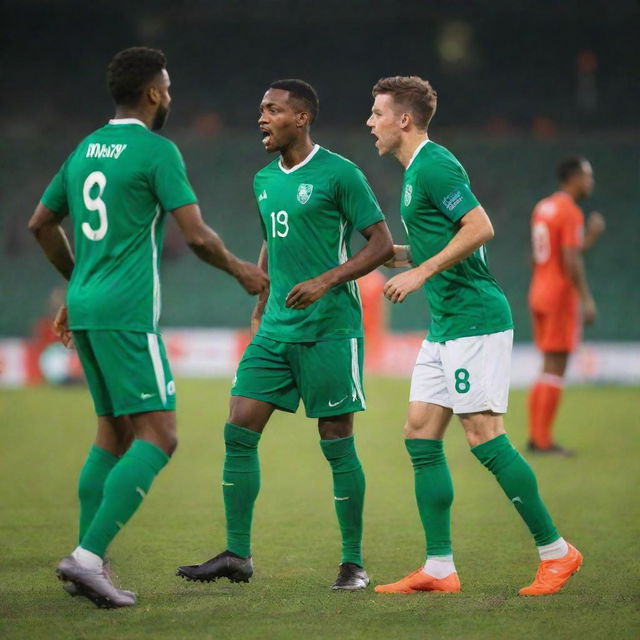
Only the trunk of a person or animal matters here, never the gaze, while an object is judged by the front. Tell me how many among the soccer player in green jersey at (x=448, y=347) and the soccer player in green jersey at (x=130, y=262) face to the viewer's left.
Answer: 1

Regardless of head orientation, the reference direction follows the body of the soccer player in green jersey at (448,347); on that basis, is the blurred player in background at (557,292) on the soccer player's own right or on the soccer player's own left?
on the soccer player's own right

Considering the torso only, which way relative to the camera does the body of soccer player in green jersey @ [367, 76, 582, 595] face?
to the viewer's left

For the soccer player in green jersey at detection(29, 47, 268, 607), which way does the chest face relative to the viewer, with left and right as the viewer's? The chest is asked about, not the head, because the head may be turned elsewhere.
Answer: facing away from the viewer and to the right of the viewer

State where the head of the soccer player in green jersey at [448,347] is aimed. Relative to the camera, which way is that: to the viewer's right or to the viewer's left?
to the viewer's left

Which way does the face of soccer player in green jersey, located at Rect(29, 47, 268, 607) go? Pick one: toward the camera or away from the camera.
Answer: away from the camera

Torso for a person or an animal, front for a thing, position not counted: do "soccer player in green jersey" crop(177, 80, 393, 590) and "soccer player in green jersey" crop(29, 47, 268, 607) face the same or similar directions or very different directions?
very different directions

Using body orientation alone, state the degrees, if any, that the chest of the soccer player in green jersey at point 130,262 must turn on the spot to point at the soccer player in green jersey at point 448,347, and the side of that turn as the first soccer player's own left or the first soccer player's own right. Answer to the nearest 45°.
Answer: approximately 45° to the first soccer player's own right

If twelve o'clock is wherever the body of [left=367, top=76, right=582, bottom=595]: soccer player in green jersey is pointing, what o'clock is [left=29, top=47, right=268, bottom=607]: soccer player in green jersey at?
[left=29, top=47, right=268, bottom=607]: soccer player in green jersey is roughly at 11 o'clock from [left=367, top=76, right=582, bottom=595]: soccer player in green jersey.
